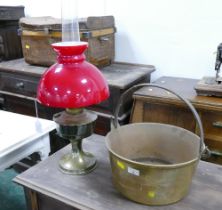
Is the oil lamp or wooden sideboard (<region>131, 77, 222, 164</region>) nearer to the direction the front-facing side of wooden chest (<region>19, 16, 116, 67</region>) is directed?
the oil lamp

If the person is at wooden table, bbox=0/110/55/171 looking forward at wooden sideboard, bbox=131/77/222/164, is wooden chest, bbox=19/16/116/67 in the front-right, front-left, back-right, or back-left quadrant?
front-left

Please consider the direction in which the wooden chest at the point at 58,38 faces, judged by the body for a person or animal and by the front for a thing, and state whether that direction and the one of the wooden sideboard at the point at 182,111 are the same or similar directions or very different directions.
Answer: same or similar directions

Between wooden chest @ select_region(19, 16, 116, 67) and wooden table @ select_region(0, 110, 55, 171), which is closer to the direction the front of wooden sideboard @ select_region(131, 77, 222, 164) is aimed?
the wooden table

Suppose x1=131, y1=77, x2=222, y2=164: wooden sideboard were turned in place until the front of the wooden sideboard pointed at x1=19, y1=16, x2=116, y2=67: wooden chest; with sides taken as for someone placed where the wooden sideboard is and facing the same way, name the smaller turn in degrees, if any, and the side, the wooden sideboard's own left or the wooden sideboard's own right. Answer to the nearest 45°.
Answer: approximately 90° to the wooden sideboard's own right

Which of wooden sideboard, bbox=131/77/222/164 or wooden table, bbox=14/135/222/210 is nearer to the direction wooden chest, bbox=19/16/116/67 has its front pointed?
the wooden table

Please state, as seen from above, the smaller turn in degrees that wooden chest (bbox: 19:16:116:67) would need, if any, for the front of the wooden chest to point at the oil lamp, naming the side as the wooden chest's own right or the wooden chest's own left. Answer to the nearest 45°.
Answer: approximately 45° to the wooden chest's own left

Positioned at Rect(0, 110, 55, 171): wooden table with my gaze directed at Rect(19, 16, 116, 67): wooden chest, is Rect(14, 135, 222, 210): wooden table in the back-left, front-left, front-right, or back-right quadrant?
back-right

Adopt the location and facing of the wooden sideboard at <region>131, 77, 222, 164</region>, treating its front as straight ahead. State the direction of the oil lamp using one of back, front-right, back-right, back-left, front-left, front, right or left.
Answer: front

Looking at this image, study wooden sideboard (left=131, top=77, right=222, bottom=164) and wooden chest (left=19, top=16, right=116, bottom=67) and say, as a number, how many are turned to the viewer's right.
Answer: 0

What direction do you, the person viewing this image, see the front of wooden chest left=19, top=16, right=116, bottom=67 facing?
facing the viewer and to the left of the viewer

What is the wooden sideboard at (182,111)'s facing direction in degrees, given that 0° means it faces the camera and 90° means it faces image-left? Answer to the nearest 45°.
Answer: approximately 45°
